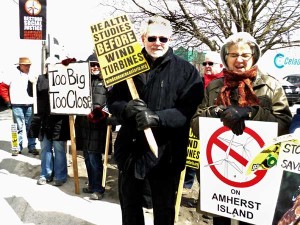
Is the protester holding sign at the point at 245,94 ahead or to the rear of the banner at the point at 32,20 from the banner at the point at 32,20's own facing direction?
ahead

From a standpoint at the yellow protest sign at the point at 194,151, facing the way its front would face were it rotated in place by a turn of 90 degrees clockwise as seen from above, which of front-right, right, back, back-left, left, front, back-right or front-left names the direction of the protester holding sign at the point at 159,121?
left

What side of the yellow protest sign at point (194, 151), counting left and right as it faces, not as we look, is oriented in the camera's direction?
front

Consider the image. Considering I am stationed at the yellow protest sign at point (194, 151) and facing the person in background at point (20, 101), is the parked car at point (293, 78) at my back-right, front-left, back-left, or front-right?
front-right

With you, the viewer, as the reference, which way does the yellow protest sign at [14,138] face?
facing the viewer

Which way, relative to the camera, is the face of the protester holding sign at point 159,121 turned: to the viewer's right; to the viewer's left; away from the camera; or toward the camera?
toward the camera

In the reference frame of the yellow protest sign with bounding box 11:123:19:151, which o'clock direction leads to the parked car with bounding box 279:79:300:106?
The parked car is roughly at 8 o'clock from the yellow protest sign.

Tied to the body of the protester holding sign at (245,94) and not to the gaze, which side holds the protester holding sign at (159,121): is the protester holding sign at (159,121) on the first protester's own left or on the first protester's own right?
on the first protester's own right

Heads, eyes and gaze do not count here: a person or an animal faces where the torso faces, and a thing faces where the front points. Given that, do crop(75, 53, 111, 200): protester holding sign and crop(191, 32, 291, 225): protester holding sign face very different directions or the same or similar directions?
same or similar directions

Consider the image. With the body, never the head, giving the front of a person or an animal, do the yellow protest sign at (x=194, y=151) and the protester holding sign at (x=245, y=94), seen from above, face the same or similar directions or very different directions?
same or similar directions

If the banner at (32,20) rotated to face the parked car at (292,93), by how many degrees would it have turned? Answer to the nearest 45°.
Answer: approximately 135° to its left

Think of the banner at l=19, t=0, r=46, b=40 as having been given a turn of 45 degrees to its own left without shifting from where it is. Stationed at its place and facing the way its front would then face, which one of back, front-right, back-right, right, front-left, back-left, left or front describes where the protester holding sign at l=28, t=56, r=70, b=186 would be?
front-right

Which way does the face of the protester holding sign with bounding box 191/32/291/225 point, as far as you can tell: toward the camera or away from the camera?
toward the camera
